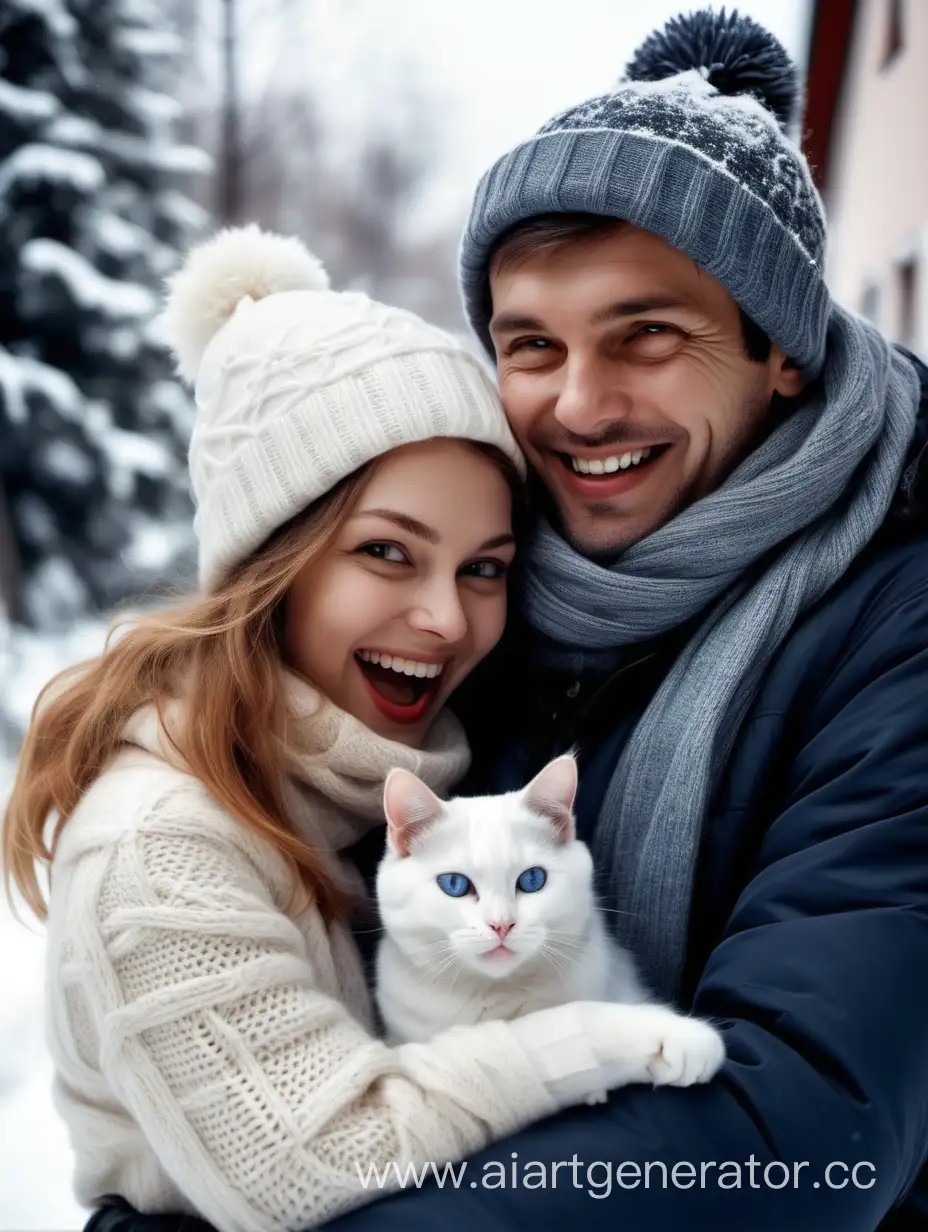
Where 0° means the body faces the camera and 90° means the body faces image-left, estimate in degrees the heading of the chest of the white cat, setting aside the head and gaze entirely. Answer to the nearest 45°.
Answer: approximately 0°

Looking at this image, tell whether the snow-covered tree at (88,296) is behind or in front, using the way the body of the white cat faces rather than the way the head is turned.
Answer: behind
